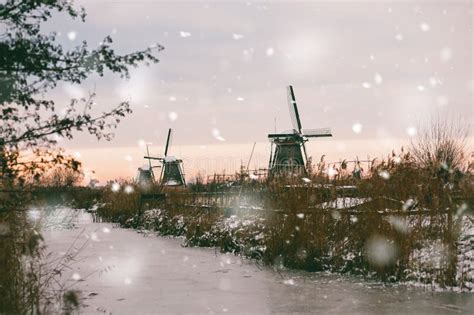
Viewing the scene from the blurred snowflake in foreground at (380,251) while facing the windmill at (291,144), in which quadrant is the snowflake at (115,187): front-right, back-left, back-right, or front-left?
front-left

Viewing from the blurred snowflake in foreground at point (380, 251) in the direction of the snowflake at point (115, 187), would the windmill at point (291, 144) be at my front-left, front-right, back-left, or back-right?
front-right

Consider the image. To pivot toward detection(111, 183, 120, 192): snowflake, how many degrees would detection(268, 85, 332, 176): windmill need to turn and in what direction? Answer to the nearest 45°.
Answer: approximately 90° to its right

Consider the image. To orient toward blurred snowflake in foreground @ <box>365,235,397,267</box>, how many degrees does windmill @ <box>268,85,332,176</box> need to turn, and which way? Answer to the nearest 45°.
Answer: approximately 45° to its right

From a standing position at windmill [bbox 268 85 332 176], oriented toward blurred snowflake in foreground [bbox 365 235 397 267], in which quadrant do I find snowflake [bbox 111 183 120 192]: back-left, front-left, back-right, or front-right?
front-right
